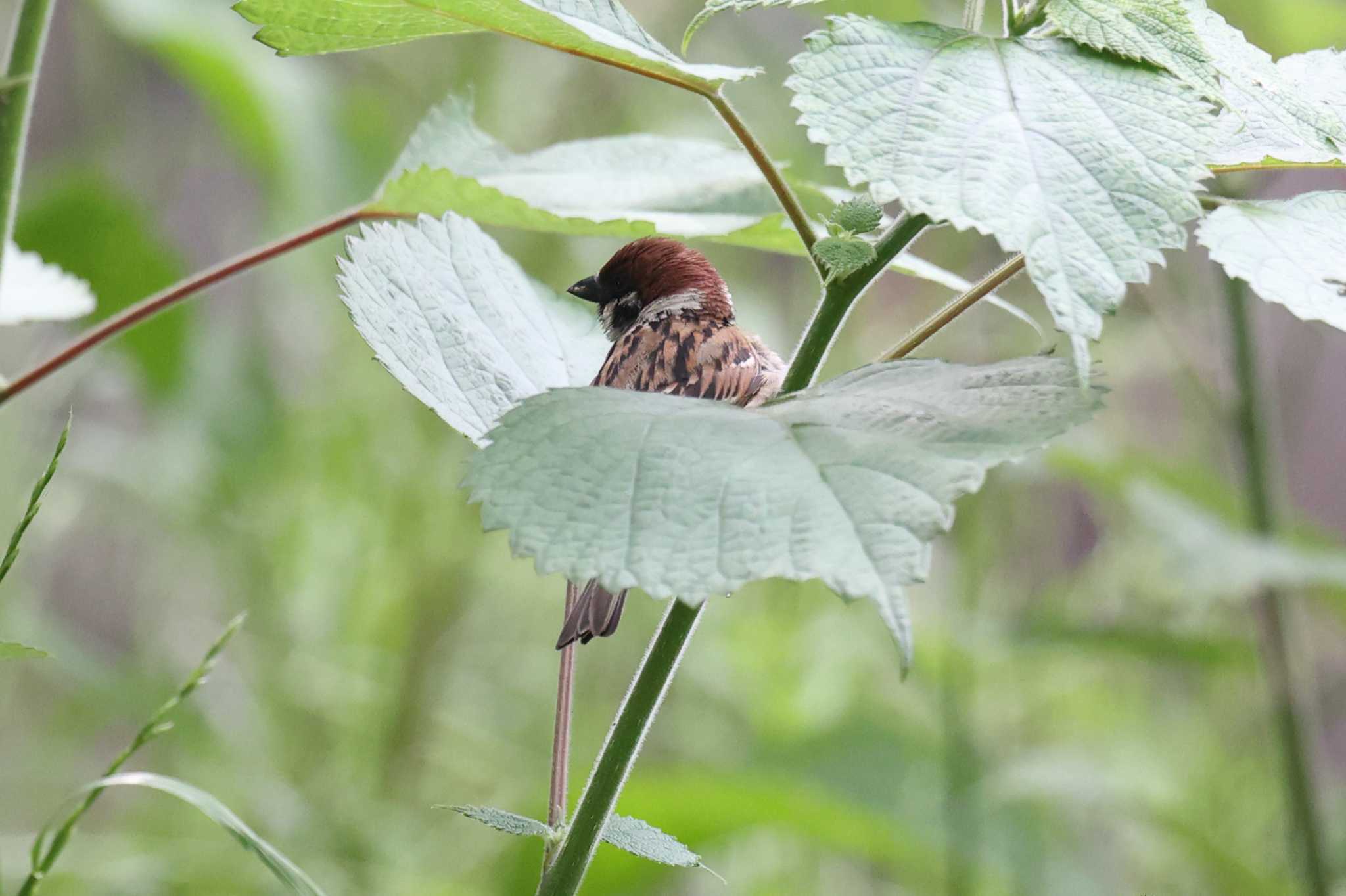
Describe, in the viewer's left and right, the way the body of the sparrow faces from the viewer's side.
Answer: facing away from the viewer and to the right of the viewer

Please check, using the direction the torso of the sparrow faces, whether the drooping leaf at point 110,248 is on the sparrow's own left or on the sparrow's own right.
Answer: on the sparrow's own left
